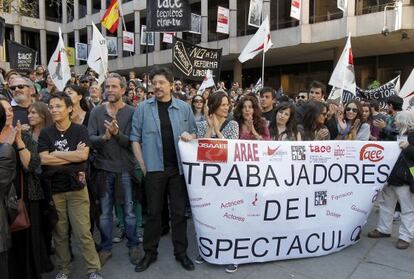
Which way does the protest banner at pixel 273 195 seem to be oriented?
toward the camera

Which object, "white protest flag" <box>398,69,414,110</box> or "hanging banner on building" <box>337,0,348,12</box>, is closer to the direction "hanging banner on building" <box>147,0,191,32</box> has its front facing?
the white protest flag

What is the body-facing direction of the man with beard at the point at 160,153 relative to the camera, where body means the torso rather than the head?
toward the camera

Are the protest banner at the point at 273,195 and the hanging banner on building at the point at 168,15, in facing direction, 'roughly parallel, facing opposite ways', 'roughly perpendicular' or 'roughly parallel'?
roughly parallel

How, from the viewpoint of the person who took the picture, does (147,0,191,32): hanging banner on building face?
facing the viewer

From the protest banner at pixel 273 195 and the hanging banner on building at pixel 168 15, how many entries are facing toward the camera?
2

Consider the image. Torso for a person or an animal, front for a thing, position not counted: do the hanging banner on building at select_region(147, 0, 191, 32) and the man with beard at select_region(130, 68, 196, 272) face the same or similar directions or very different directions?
same or similar directions

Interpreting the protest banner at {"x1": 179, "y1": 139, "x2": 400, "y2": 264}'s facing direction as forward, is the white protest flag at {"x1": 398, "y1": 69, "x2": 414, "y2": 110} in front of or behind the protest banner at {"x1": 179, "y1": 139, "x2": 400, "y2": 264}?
behind

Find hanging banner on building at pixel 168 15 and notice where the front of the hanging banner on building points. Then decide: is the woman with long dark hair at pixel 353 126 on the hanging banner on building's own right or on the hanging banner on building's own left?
on the hanging banner on building's own left

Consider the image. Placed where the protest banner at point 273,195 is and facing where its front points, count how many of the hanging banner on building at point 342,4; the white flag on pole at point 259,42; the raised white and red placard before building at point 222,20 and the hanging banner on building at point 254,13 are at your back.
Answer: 4

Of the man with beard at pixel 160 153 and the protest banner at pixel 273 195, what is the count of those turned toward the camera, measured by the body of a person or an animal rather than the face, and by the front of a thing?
2

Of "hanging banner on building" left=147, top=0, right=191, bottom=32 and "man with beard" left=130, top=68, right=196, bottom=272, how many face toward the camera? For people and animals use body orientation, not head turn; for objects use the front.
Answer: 2

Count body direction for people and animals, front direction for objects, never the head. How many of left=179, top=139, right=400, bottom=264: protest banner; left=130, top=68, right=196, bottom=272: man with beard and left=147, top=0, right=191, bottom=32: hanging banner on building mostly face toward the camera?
3

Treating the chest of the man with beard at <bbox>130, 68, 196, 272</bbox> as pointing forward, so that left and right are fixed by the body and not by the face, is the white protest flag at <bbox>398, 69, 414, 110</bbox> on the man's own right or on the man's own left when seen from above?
on the man's own left

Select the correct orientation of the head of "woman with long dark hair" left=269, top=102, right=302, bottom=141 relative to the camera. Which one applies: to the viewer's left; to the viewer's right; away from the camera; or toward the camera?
toward the camera
